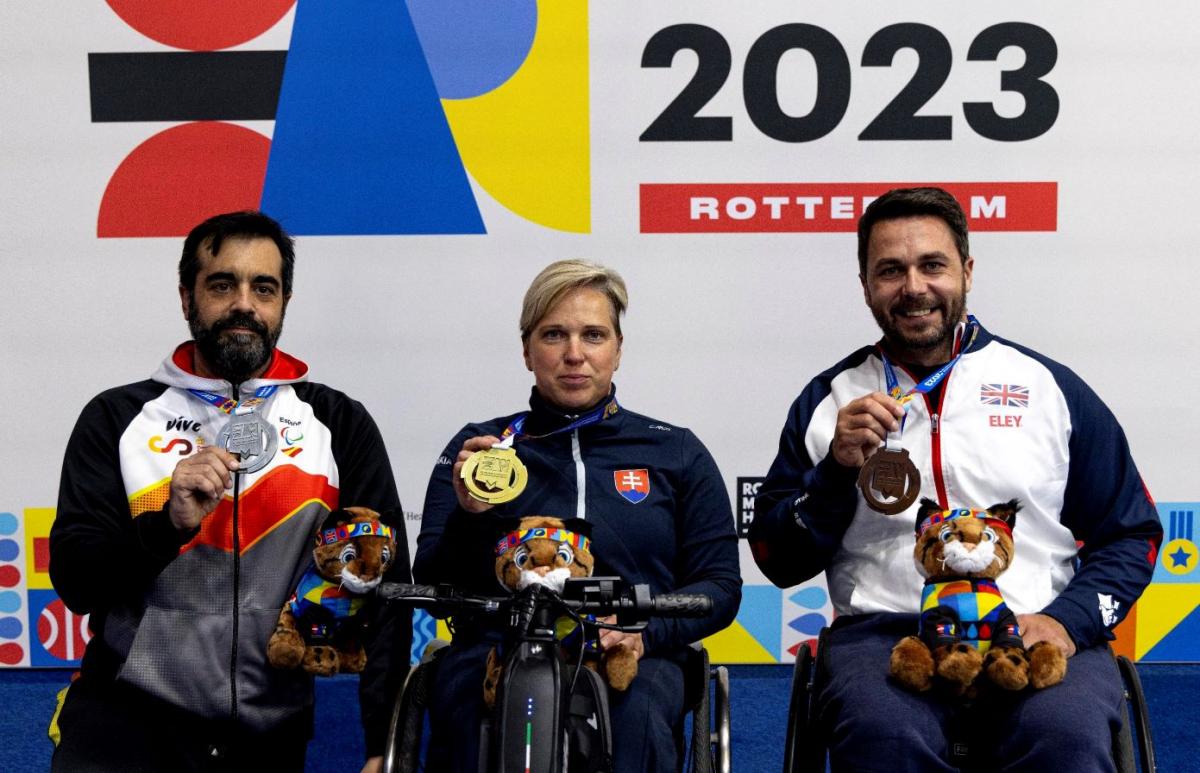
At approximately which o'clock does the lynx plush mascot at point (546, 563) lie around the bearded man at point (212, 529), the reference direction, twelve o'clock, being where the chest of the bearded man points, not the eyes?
The lynx plush mascot is roughly at 10 o'clock from the bearded man.

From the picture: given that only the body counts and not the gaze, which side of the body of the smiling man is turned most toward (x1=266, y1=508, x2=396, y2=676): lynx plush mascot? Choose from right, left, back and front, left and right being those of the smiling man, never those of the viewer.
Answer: right

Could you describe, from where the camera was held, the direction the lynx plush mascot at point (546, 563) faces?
facing the viewer

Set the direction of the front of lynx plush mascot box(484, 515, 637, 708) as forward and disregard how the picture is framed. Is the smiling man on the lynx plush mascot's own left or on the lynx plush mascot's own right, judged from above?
on the lynx plush mascot's own left

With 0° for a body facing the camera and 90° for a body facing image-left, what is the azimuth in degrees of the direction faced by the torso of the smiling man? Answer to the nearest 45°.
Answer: approximately 0°

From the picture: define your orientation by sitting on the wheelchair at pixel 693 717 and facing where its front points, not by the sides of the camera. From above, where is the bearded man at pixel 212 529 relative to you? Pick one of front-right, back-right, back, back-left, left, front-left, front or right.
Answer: right

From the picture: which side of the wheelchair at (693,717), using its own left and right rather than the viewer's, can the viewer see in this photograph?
front

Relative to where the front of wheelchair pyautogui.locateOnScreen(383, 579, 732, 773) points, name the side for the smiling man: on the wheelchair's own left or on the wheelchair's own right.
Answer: on the wheelchair's own left

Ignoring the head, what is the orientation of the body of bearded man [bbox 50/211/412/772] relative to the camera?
toward the camera

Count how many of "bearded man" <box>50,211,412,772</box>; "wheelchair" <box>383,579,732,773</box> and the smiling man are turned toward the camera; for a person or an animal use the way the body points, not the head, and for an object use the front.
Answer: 3

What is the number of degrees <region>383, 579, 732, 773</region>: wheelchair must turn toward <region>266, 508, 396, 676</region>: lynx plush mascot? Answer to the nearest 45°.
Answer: approximately 90° to its right
